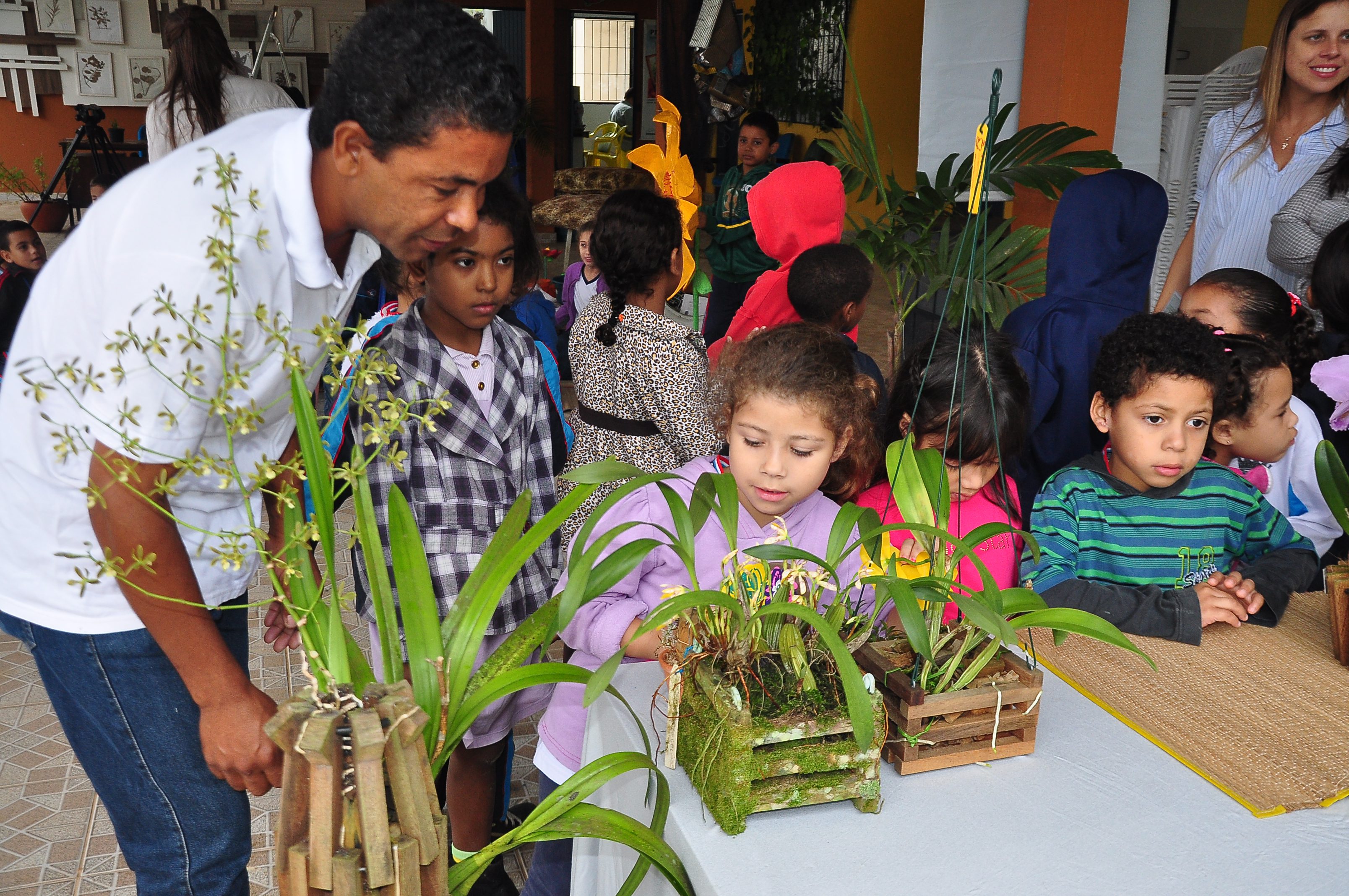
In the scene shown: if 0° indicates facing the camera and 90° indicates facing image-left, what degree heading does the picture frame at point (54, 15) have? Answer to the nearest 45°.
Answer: approximately 0°

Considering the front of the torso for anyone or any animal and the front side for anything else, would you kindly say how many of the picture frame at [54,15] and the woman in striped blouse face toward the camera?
2

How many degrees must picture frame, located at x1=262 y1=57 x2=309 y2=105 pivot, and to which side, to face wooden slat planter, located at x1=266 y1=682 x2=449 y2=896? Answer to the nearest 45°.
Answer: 0° — it already faces it

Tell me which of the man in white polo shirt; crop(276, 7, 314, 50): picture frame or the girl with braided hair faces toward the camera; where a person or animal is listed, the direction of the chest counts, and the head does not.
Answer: the picture frame

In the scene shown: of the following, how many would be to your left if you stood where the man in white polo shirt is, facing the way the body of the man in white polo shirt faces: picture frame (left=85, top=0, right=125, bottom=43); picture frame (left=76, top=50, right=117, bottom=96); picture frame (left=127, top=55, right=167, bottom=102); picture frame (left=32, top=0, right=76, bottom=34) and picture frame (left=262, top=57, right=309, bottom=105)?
5

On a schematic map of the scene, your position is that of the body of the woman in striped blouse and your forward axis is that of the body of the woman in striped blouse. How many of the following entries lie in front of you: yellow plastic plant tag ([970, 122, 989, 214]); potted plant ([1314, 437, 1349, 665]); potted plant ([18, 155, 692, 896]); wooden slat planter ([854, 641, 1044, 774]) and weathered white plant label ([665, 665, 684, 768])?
5

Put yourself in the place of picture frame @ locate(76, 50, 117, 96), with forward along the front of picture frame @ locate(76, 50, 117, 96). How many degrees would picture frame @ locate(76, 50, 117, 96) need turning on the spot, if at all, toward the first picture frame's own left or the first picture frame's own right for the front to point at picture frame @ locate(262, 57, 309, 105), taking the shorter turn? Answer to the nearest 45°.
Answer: approximately 90° to the first picture frame's own left

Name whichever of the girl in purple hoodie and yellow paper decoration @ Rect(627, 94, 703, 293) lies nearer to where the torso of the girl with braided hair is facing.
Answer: the yellow paper decoration

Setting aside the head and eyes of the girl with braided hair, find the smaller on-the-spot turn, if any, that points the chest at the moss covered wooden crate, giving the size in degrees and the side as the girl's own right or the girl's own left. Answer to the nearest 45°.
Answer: approximately 135° to the girl's own right

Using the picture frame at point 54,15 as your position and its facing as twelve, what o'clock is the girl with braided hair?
The girl with braided hair is roughly at 12 o'clock from the picture frame.

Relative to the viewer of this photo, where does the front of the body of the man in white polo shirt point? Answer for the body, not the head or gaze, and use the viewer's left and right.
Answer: facing to the right of the viewer

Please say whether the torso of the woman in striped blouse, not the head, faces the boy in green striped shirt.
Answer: yes
